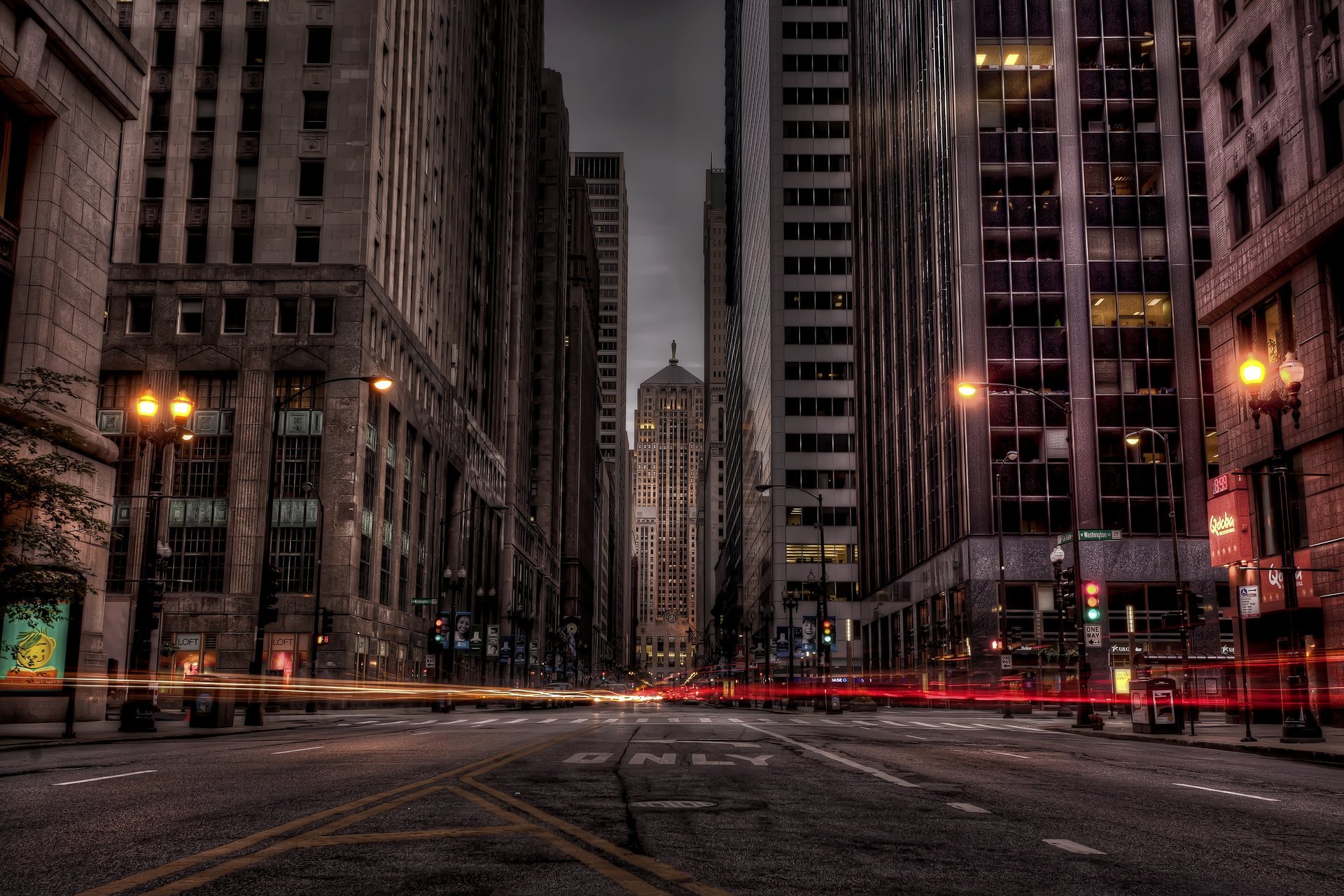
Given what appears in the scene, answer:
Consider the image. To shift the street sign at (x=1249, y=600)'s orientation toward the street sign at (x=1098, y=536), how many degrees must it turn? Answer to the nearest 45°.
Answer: approximately 135° to its right

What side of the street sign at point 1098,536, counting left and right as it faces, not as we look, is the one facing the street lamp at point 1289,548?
front

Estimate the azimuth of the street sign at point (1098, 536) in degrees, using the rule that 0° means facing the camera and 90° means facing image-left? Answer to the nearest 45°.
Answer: approximately 0°

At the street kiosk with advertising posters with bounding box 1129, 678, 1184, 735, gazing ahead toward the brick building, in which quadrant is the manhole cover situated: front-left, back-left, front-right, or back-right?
back-right

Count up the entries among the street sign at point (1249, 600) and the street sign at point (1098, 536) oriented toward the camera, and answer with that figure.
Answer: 2

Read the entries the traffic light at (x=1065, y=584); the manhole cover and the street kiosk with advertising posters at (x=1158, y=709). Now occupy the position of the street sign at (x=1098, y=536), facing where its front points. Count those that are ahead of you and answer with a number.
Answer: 2

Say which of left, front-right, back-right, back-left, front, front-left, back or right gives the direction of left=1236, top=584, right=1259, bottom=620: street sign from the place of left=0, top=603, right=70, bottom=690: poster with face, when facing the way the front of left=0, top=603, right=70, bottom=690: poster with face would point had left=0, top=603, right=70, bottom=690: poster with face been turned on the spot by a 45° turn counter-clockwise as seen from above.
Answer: front

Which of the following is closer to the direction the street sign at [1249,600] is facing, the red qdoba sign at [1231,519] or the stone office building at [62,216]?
the stone office building

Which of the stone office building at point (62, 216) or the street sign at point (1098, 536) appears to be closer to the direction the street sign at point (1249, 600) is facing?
the stone office building
